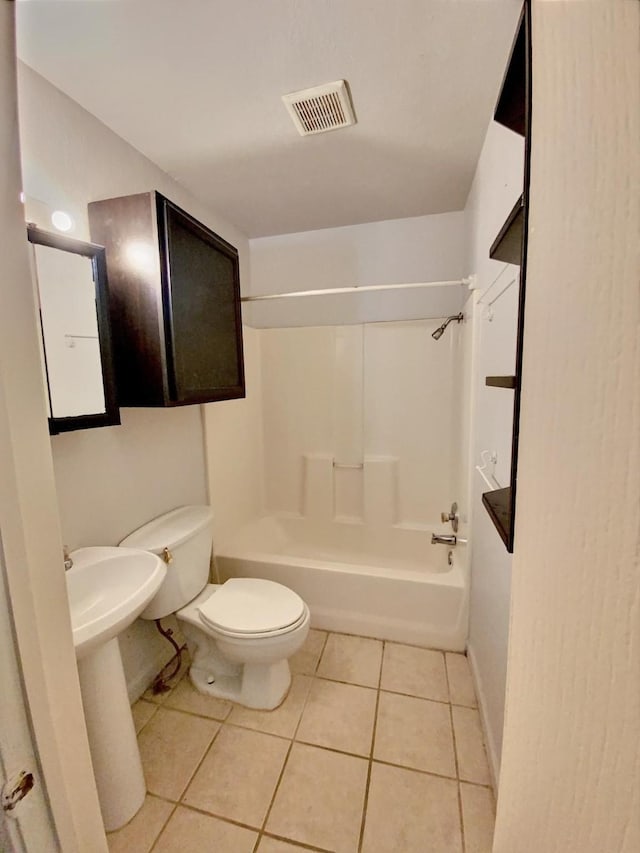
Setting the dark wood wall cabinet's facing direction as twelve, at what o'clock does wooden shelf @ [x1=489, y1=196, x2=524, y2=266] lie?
The wooden shelf is roughly at 12 o'clock from the dark wood wall cabinet.

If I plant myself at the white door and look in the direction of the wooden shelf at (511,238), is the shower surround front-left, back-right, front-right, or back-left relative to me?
front-left

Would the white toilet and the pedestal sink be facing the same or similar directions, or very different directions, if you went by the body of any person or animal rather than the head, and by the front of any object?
same or similar directions

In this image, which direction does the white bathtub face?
toward the camera

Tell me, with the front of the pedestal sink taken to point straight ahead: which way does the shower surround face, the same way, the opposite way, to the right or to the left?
to the right

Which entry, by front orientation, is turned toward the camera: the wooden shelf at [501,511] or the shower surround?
the shower surround

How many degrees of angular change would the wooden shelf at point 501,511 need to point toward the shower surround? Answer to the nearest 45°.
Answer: approximately 45° to its right

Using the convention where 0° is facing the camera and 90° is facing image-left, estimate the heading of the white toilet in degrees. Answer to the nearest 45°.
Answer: approximately 315°

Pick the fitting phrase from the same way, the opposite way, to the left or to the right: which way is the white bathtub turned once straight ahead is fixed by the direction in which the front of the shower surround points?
the same way

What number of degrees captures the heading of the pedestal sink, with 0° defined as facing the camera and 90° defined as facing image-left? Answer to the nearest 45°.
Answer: approximately 315°

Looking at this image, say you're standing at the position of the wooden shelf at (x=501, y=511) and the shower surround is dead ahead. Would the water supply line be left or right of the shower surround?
left

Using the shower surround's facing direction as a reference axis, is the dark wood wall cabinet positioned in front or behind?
in front

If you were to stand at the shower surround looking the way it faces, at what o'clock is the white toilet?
The white toilet is roughly at 1 o'clock from the shower surround.

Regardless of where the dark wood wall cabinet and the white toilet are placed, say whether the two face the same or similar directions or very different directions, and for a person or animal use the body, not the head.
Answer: same or similar directions

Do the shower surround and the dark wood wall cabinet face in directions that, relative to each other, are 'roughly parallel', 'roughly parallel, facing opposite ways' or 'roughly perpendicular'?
roughly perpendicular

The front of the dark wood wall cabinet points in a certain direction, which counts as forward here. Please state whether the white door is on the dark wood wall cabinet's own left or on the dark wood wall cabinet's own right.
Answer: on the dark wood wall cabinet's own right

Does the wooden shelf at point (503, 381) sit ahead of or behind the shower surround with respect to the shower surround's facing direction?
ahead

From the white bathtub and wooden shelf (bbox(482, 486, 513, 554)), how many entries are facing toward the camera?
1

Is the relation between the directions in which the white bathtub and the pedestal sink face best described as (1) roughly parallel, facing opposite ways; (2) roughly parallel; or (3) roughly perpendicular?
roughly perpendicular
